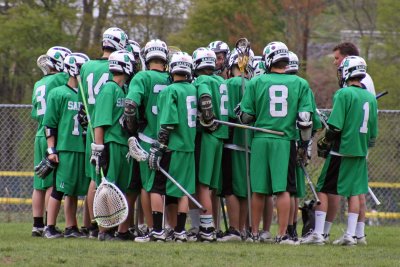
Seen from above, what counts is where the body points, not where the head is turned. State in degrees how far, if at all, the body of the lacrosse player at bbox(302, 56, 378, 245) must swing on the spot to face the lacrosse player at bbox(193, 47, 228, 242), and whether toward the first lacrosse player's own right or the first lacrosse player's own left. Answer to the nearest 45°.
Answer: approximately 45° to the first lacrosse player's own left

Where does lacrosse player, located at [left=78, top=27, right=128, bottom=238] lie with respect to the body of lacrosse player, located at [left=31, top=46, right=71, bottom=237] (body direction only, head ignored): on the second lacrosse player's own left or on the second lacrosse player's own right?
on the second lacrosse player's own right

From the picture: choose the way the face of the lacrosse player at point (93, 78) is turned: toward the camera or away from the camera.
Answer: away from the camera

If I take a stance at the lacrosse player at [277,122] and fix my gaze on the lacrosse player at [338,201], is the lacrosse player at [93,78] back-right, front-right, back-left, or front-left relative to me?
back-left

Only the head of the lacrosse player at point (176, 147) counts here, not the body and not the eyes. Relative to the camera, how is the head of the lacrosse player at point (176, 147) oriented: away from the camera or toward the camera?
away from the camera

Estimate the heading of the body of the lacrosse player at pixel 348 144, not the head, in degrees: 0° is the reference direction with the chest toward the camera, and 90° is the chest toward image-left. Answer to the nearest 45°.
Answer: approximately 135°

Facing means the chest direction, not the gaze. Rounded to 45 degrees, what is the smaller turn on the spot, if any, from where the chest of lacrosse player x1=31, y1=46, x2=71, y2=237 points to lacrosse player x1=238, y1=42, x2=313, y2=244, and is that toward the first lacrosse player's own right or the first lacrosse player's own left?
approximately 90° to the first lacrosse player's own right

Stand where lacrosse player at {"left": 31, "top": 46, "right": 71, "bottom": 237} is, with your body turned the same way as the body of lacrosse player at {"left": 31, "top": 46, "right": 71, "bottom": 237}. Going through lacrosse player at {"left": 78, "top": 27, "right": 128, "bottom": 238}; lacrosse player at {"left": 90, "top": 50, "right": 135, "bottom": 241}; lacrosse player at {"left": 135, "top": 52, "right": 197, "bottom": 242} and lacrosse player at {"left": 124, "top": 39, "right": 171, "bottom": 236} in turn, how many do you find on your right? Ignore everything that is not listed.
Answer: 4

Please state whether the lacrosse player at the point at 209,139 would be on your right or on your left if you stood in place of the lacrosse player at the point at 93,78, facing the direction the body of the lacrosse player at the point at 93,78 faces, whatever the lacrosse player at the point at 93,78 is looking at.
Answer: on your right

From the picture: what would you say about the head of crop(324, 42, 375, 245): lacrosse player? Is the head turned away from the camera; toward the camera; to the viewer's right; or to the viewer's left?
to the viewer's left
